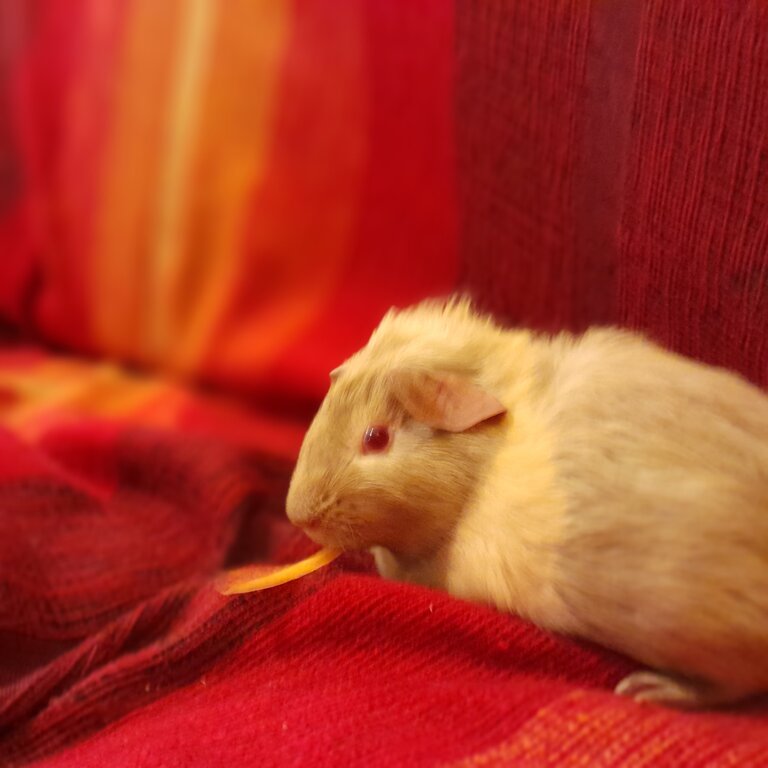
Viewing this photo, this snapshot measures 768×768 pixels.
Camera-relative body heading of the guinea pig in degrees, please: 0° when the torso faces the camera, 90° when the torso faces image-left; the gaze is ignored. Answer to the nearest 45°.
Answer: approximately 90°
